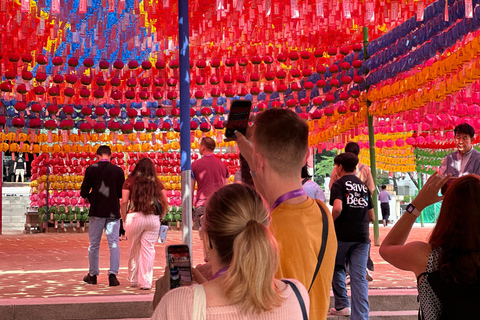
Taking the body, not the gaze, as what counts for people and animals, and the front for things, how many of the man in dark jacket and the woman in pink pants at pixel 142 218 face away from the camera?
2

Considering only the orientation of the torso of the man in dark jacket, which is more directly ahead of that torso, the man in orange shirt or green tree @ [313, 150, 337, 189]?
the green tree

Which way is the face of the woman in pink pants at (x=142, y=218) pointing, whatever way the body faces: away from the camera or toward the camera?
away from the camera

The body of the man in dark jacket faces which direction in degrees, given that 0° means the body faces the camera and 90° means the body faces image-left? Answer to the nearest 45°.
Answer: approximately 180°

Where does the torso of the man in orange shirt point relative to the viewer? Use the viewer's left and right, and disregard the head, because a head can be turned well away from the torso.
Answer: facing away from the viewer and to the left of the viewer

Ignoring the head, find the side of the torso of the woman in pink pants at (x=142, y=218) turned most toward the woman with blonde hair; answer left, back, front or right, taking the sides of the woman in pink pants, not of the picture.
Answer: back

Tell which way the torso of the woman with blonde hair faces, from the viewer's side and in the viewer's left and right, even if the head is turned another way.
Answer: facing away from the viewer and to the left of the viewer

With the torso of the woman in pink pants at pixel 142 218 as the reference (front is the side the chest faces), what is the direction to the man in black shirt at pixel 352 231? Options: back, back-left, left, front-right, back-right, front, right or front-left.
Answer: back-right

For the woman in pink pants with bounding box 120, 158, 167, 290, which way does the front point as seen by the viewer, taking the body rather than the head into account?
away from the camera

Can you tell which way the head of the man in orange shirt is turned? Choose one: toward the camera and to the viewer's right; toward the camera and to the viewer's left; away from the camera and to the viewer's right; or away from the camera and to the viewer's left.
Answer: away from the camera and to the viewer's left
